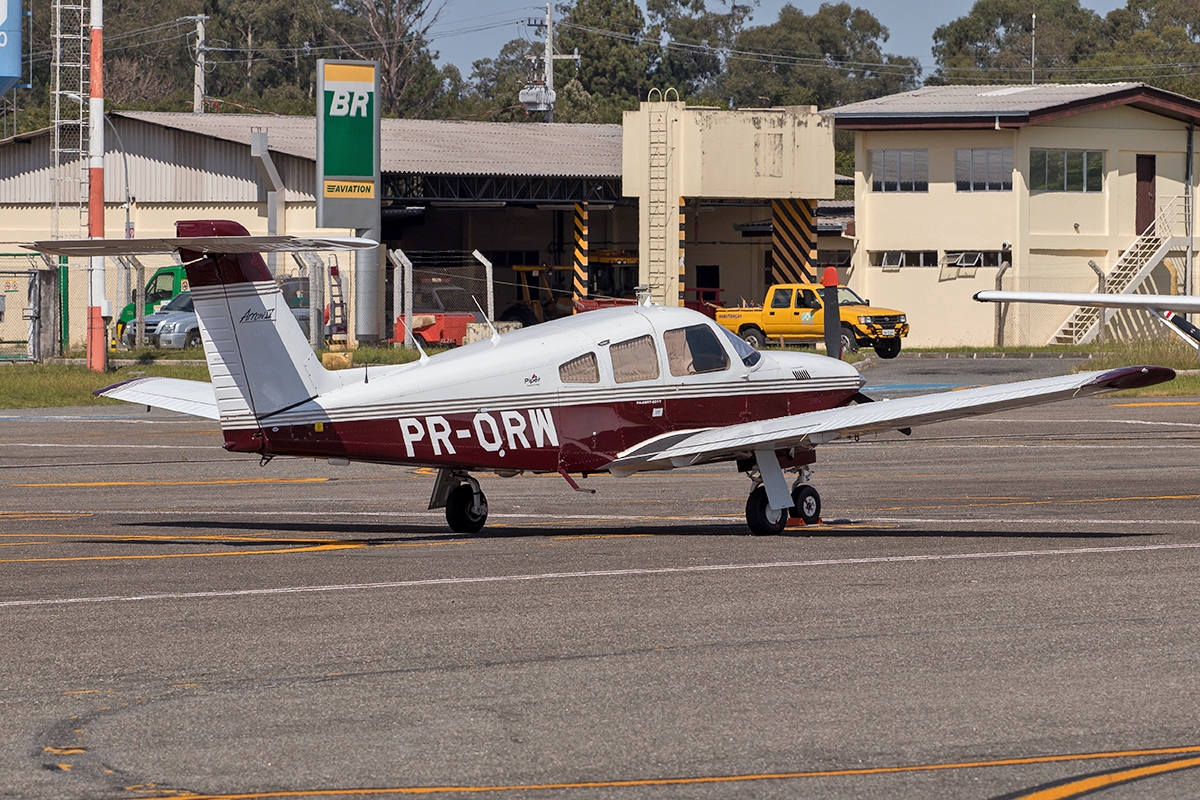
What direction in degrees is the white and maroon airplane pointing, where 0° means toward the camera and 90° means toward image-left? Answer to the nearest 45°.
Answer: approximately 225°

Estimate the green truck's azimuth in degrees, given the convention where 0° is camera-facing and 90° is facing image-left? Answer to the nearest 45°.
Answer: approximately 45°

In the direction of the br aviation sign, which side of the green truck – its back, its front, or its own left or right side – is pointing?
back

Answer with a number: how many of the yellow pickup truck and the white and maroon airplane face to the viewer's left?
0

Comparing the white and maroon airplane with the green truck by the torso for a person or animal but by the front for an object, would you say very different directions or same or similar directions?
very different directions

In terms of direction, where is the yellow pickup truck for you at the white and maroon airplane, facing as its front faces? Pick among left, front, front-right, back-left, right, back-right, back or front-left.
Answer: front-left

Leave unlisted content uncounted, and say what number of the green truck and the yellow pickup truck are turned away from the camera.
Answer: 0

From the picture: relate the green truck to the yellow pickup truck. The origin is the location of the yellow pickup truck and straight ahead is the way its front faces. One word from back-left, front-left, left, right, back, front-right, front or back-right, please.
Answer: back-right

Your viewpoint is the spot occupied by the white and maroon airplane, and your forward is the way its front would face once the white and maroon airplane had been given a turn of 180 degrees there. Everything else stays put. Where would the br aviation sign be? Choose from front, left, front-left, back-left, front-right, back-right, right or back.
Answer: back-right

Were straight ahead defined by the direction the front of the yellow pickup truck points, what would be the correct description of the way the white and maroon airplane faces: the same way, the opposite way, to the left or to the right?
to the left

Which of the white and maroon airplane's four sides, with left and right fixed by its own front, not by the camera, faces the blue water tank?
left

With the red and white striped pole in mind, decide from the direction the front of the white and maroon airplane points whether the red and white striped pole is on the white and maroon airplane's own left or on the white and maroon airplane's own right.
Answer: on the white and maroon airplane's own left
